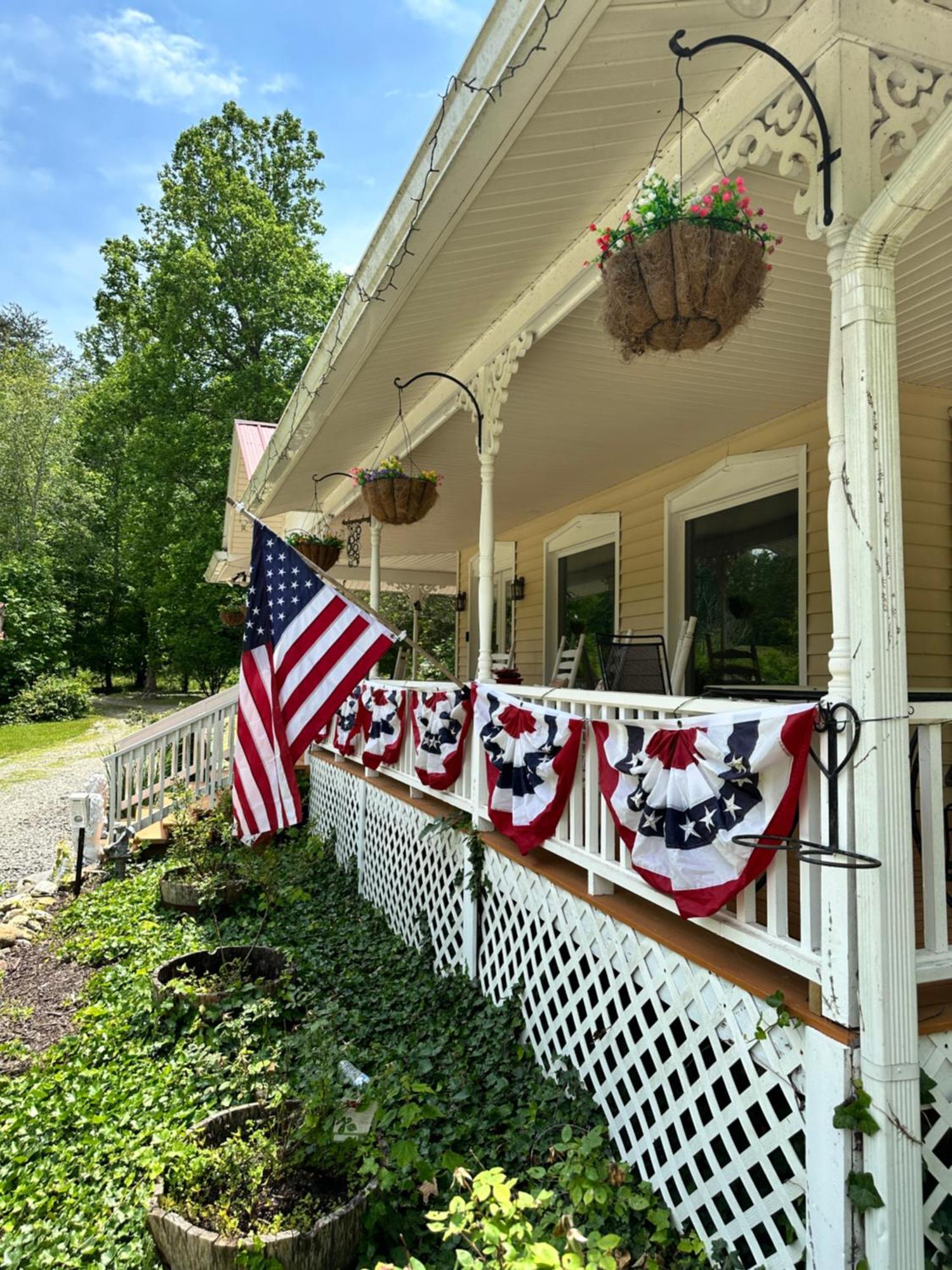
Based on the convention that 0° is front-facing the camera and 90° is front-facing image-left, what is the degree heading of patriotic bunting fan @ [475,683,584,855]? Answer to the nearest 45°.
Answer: approximately 45°

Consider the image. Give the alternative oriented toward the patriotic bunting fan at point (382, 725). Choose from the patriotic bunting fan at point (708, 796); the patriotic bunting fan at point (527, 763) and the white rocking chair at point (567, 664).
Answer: the white rocking chair

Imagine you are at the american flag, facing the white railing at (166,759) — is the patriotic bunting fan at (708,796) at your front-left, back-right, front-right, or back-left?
back-right

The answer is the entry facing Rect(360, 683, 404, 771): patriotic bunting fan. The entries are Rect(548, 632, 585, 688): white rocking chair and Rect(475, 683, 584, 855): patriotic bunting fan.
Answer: the white rocking chair
